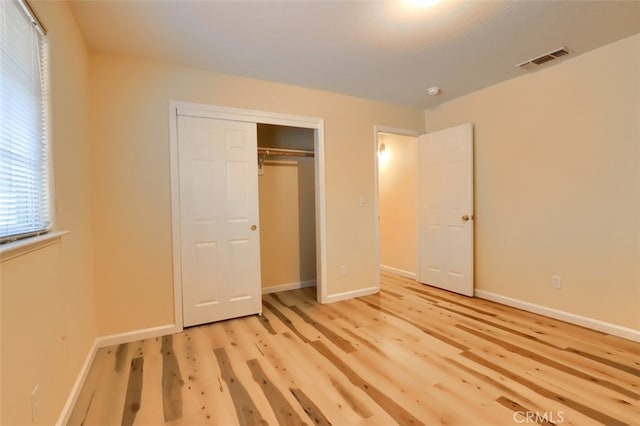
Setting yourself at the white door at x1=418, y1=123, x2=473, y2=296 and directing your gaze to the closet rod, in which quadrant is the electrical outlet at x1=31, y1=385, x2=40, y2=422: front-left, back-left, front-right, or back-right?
front-left

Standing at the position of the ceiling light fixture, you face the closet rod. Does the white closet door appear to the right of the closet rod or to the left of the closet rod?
left

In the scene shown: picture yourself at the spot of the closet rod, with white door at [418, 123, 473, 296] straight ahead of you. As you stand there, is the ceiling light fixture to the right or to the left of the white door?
right

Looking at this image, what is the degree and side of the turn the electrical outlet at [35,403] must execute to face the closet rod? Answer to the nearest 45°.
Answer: approximately 45° to its left

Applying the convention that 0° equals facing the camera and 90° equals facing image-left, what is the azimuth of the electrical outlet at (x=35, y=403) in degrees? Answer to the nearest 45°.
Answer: approximately 270°

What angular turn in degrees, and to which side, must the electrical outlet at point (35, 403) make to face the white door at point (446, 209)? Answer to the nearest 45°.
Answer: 0° — it already faces it

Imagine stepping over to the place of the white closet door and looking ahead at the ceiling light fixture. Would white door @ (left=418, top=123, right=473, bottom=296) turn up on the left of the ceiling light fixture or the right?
left

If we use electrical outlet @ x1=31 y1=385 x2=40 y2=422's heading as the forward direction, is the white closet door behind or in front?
in front
